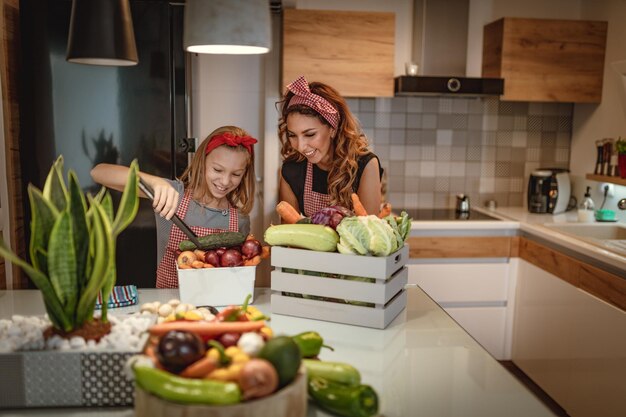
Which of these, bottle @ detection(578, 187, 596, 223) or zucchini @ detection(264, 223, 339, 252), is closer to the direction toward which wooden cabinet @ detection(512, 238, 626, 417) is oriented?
the zucchini

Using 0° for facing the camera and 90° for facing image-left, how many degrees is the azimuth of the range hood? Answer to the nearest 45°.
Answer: approximately 0°

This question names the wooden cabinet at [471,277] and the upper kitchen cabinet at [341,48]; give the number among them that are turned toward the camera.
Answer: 2

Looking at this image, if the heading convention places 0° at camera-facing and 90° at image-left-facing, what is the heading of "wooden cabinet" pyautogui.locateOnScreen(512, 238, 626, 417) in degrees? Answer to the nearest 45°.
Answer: approximately 45°

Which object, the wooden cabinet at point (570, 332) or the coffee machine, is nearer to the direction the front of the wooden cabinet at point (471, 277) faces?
the wooden cabinet

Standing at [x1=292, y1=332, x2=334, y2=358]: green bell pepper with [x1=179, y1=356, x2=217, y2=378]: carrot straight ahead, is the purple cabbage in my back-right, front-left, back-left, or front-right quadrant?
back-right
